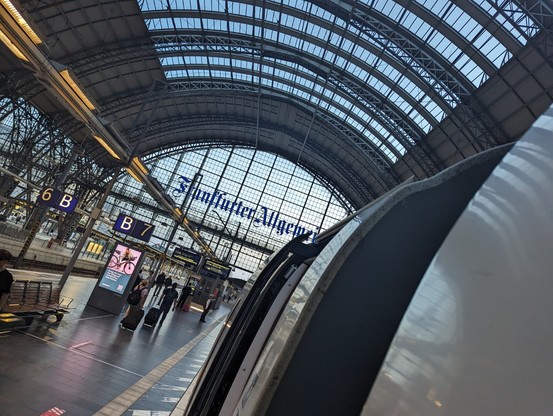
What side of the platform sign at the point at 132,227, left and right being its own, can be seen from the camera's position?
front

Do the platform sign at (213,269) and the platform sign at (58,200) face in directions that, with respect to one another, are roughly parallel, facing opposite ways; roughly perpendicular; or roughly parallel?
roughly parallel

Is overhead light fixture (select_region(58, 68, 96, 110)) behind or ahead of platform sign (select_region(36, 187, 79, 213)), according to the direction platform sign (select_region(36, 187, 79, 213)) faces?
ahead

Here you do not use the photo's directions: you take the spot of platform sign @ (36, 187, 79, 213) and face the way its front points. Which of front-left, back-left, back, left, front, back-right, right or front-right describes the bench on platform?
front

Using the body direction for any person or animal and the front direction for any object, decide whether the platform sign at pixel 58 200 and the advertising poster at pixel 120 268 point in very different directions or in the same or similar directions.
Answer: same or similar directions

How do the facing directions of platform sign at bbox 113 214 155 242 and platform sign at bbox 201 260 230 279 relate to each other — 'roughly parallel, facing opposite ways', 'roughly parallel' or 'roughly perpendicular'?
roughly parallel
